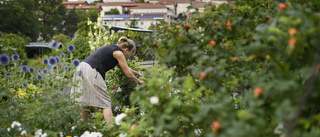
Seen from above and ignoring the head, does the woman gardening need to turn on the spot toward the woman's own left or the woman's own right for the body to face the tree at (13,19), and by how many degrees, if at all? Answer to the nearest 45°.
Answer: approximately 90° to the woman's own left

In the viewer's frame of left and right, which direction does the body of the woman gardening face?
facing to the right of the viewer

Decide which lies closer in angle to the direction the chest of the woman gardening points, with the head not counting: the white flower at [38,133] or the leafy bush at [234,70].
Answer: the leafy bush

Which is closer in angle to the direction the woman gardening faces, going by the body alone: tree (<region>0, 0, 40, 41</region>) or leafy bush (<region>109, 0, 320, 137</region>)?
the leafy bush

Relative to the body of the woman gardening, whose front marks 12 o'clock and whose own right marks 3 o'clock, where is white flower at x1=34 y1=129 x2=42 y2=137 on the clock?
The white flower is roughly at 4 o'clock from the woman gardening.

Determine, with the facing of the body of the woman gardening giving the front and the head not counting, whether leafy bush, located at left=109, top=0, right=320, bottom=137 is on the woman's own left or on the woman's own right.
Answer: on the woman's own right
